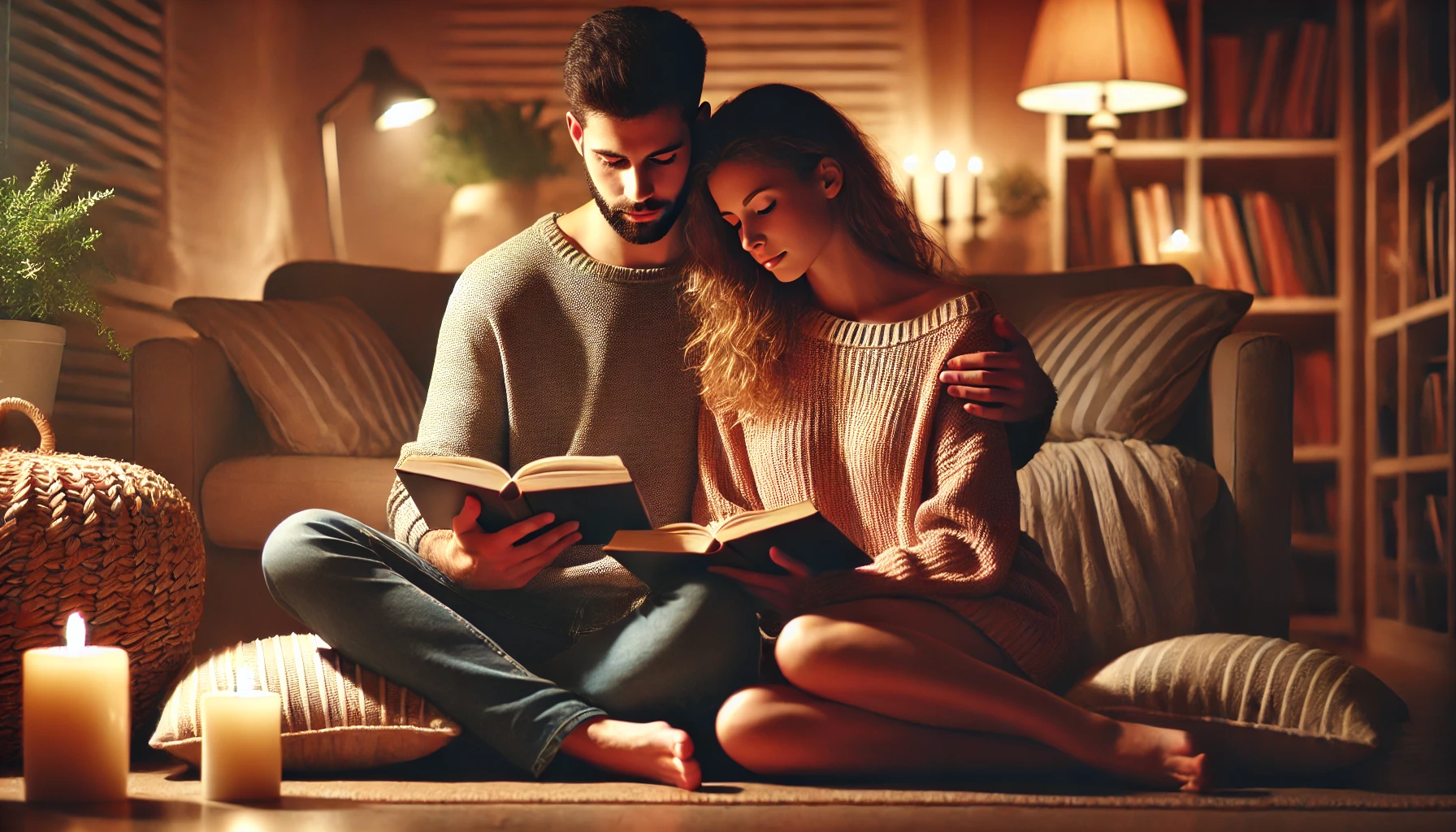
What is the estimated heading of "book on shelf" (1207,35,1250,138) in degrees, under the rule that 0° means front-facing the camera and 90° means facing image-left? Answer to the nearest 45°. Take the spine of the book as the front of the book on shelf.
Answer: approximately 0°

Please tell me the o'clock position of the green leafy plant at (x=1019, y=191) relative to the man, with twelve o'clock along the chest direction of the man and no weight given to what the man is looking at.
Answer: The green leafy plant is roughly at 7 o'clock from the man.

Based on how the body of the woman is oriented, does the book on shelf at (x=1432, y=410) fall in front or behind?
behind

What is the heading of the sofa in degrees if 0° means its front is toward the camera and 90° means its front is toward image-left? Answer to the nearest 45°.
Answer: approximately 0°

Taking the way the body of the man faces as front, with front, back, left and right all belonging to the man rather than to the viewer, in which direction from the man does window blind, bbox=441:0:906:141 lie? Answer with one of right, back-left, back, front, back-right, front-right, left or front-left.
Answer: back

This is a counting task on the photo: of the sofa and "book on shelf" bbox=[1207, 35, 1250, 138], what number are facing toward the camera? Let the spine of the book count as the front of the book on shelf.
2

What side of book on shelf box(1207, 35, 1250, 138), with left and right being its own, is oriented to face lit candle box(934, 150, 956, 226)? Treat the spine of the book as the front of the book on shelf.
right

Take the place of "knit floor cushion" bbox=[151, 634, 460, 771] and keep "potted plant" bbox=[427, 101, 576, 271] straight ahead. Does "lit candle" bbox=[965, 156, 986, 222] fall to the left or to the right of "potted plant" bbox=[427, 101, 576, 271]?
right
